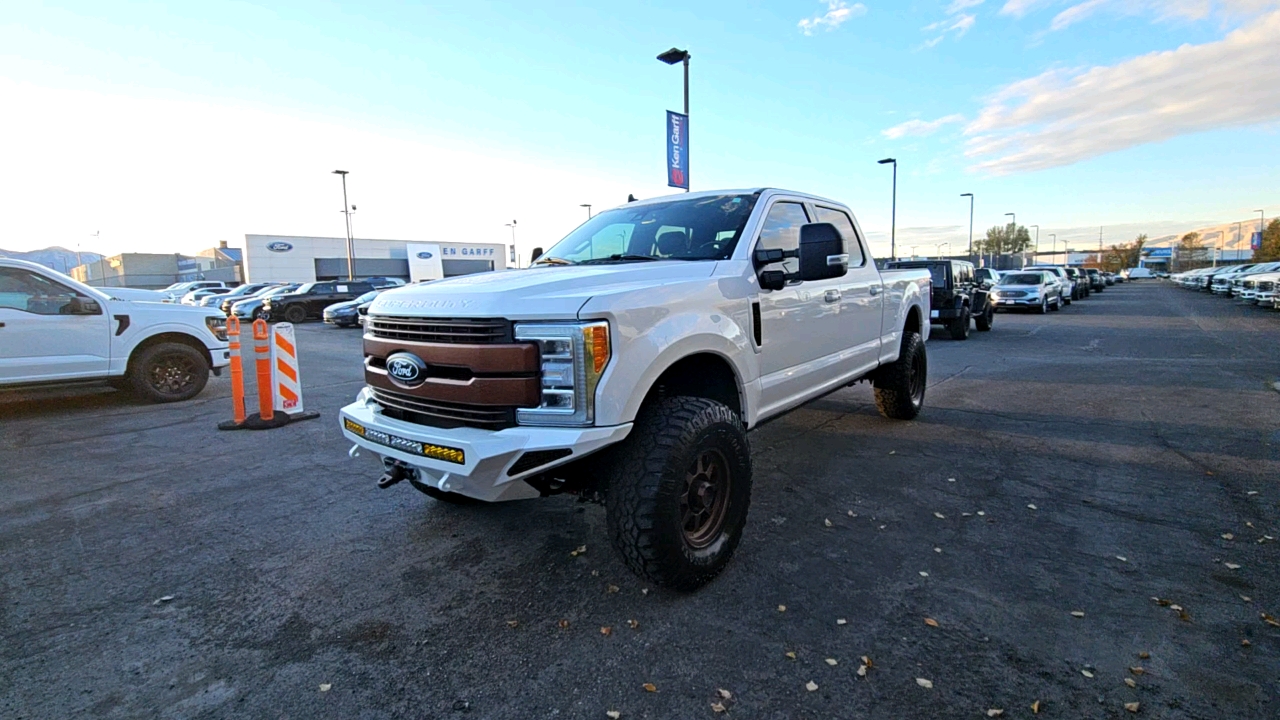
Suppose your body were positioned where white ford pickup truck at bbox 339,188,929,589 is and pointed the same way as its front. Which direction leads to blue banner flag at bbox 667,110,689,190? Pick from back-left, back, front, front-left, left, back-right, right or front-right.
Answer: back-right

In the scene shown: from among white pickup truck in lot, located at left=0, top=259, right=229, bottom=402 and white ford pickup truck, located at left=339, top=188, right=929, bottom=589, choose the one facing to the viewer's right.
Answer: the white pickup truck in lot

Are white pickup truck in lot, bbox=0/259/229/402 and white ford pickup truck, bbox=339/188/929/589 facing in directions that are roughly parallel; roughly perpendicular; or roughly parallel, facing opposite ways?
roughly parallel, facing opposite ways

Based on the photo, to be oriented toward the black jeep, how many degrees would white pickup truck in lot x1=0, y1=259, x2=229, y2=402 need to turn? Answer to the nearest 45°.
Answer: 0° — it already faces it

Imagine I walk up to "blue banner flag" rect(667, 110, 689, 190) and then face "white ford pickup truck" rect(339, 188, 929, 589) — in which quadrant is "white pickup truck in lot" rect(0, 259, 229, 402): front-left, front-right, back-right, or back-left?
front-right

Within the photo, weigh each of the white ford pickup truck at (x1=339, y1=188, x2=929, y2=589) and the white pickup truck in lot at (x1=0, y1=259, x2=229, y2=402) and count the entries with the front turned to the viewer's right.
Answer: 1

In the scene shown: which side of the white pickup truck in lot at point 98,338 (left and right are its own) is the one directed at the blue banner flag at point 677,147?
front

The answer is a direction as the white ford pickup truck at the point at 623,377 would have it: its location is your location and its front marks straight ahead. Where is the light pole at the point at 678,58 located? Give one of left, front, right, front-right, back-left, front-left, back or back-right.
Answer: back-right

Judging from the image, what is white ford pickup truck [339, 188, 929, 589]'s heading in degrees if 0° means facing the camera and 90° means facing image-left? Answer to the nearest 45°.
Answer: approximately 45°

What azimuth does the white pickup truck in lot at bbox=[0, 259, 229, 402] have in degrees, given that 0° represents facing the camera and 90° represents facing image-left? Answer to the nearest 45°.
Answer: approximately 270°
